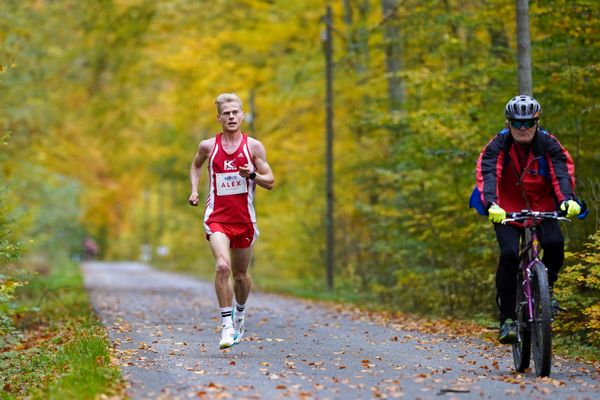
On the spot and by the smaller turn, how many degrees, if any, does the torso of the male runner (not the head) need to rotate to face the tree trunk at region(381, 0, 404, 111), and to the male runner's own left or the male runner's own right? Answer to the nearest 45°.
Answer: approximately 180°

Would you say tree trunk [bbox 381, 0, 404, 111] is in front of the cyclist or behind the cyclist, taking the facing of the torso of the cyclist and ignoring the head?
behind

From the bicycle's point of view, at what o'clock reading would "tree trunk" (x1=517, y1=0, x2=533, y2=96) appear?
The tree trunk is roughly at 6 o'clock from the bicycle.

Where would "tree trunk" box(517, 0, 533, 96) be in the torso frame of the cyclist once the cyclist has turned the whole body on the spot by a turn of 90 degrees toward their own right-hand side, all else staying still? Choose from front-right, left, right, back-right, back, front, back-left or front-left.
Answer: right

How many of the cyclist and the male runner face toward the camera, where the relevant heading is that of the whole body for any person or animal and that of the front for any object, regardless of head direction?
2

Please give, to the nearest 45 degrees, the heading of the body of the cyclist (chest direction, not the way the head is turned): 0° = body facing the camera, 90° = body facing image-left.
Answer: approximately 0°

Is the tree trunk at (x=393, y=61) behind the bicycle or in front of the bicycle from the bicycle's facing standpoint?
behind

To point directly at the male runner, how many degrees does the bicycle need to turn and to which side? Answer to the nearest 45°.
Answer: approximately 90° to its right
